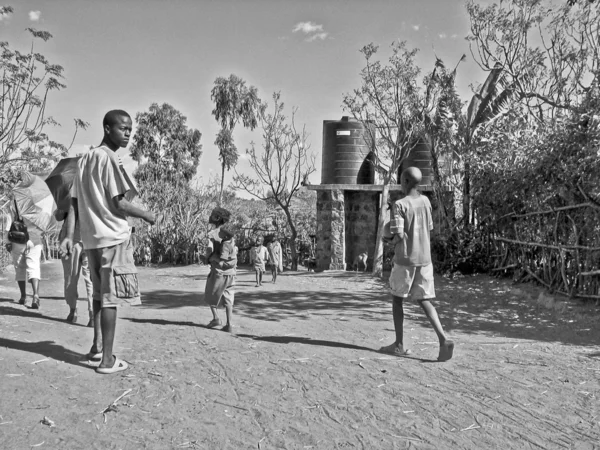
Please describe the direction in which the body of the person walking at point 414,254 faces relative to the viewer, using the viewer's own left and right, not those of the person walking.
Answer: facing away from the viewer and to the left of the viewer

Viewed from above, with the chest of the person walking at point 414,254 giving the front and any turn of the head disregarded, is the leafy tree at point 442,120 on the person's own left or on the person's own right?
on the person's own right
